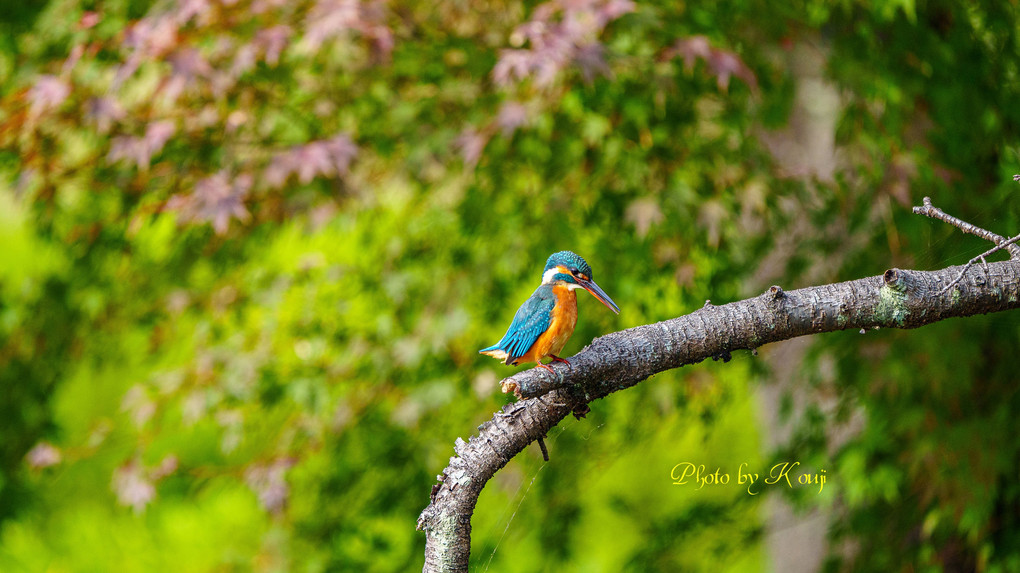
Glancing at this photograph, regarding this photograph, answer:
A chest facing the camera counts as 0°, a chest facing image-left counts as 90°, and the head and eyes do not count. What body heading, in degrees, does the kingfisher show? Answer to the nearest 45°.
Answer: approximately 270°
